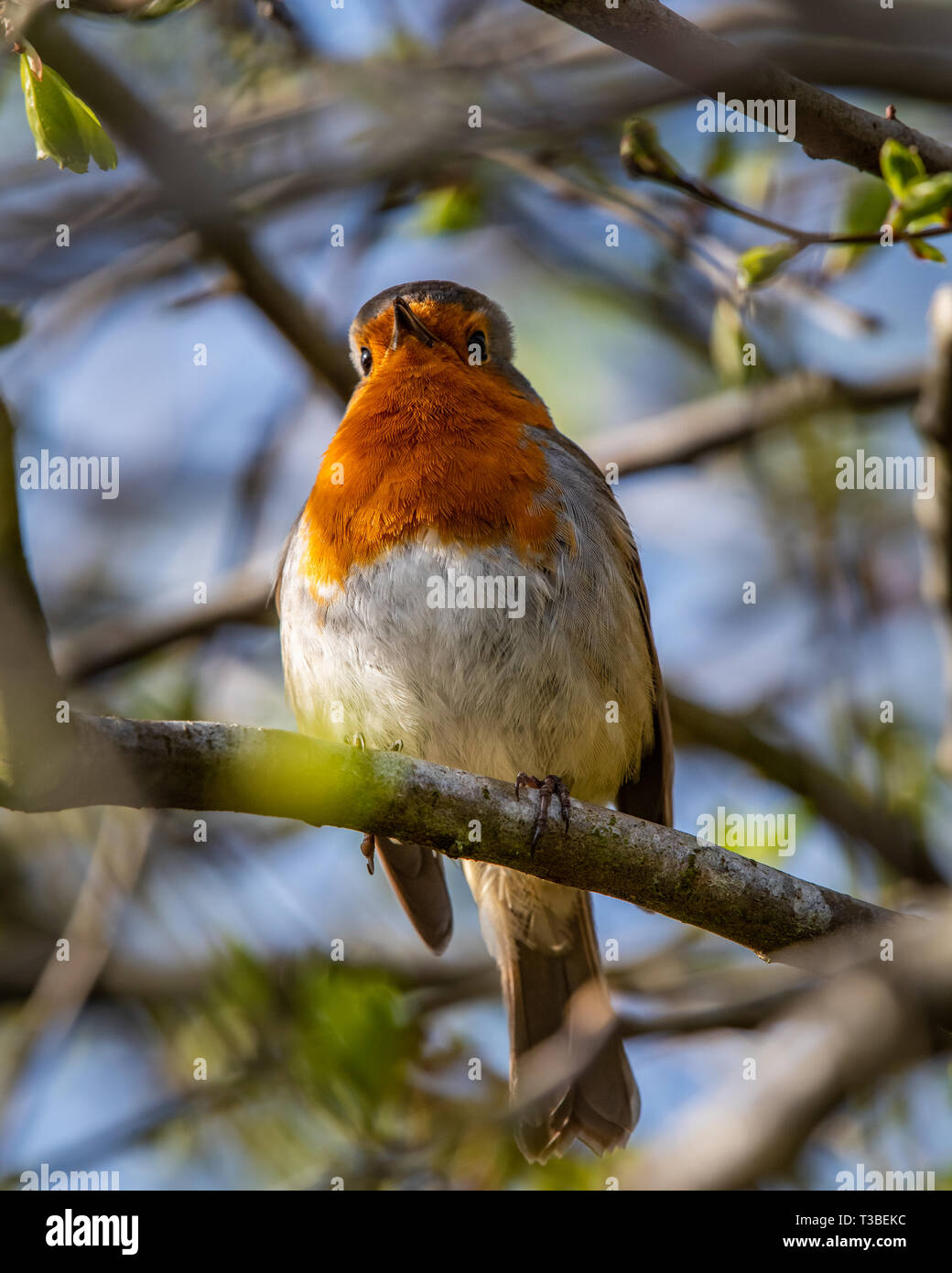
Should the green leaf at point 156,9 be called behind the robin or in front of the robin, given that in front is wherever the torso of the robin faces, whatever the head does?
in front

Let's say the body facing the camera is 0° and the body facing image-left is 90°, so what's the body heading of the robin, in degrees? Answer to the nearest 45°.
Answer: approximately 0°
